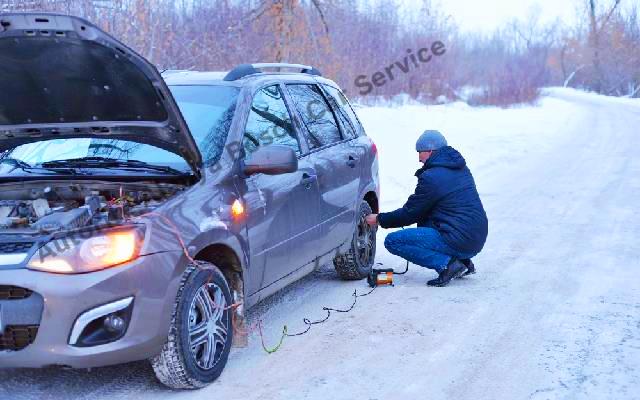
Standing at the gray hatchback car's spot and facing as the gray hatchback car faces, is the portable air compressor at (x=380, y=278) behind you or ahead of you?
behind

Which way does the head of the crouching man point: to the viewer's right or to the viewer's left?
to the viewer's left

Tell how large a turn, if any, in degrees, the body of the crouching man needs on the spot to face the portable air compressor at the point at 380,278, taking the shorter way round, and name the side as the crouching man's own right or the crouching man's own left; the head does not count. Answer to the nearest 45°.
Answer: approximately 45° to the crouching man's own left

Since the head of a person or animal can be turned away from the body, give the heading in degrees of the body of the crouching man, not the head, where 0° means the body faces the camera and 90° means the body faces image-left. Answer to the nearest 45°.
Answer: approximately 90°

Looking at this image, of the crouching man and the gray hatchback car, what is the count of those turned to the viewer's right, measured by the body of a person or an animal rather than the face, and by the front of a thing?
0

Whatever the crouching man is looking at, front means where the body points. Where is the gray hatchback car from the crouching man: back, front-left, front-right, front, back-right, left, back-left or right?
front-left
